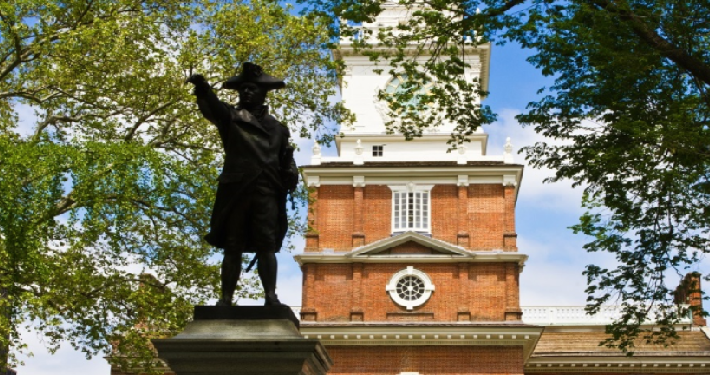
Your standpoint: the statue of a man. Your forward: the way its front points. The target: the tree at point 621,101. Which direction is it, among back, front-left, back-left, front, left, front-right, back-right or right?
back-left

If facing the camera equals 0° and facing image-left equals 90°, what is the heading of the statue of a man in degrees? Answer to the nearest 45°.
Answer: approximately 0°

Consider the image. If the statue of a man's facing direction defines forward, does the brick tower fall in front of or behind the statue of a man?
behind
